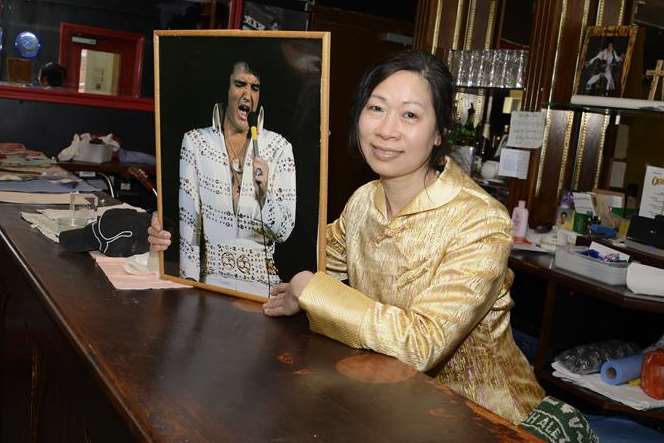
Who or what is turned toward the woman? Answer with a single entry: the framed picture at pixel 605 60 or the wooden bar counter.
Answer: the framed picture

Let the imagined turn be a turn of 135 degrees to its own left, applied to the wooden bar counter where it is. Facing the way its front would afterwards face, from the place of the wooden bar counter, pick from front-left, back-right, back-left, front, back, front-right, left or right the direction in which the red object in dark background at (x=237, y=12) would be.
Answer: left

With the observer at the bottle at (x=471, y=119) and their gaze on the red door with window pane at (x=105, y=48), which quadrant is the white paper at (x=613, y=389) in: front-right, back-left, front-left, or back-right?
back-left

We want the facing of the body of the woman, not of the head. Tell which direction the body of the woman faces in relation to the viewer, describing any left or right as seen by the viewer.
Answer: facing the viewer and to the left of the viewer

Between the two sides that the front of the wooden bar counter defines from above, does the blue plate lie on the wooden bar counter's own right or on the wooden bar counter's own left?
on the wooden bar counter's own right

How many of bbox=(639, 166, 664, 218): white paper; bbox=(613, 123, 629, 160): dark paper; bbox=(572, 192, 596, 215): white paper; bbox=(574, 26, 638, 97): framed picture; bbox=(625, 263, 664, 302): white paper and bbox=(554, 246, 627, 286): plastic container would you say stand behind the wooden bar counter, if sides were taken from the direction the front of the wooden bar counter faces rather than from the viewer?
6

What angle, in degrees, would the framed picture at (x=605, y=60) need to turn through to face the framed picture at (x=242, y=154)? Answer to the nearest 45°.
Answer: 0° — it already faces it

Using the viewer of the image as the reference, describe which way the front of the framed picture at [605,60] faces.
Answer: facing the viewer

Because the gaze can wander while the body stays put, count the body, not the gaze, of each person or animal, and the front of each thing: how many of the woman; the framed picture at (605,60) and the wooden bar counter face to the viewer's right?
0

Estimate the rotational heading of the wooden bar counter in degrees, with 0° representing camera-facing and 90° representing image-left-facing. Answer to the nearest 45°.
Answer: approximately 45°
